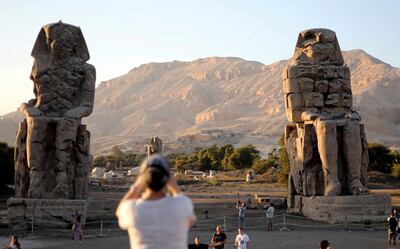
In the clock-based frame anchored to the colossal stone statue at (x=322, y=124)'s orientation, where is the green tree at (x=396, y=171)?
The green tree is roughly at 8 o'clock from the colossal stone statue.

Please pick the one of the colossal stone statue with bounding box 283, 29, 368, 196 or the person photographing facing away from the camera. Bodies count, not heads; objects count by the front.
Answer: the person photographing

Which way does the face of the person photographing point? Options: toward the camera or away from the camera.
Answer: away from the camera

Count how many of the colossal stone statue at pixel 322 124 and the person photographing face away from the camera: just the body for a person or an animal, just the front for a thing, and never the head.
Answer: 1

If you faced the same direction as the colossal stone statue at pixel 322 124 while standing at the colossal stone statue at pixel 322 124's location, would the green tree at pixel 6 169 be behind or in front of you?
behind

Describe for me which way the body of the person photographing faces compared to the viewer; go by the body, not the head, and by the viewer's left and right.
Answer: facing away from the viewer

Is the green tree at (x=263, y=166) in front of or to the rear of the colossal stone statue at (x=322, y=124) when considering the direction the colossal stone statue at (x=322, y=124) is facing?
to the rear

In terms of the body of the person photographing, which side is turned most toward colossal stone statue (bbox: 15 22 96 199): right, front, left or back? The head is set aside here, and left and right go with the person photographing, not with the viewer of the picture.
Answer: front

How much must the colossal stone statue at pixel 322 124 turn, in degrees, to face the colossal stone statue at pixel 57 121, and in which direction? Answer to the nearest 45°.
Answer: approximately 90° to its right

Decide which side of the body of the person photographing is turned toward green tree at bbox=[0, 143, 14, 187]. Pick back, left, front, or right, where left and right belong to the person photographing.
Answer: front

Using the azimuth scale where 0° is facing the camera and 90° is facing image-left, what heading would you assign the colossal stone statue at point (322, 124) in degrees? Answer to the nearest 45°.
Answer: approximately 315°

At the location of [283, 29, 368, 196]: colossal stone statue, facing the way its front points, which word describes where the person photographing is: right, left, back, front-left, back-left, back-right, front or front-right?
front-right

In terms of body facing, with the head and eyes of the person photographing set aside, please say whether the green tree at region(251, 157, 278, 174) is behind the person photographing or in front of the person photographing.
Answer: in front
